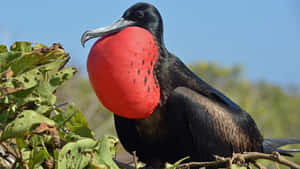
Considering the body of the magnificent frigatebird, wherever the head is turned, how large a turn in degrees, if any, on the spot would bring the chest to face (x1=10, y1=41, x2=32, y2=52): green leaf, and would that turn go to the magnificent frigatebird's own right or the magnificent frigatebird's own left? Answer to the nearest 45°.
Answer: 0° — it already faces it

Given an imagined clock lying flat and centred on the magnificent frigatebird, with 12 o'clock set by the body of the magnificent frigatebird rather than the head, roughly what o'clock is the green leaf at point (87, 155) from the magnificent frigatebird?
The green leaf is roughly at 11 o'clock from the magnificent frigatebird.

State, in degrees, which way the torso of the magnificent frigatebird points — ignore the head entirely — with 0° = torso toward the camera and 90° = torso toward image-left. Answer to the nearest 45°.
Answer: approximately 45°

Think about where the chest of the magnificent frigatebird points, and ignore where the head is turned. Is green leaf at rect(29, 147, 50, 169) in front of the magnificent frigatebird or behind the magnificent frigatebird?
in front
